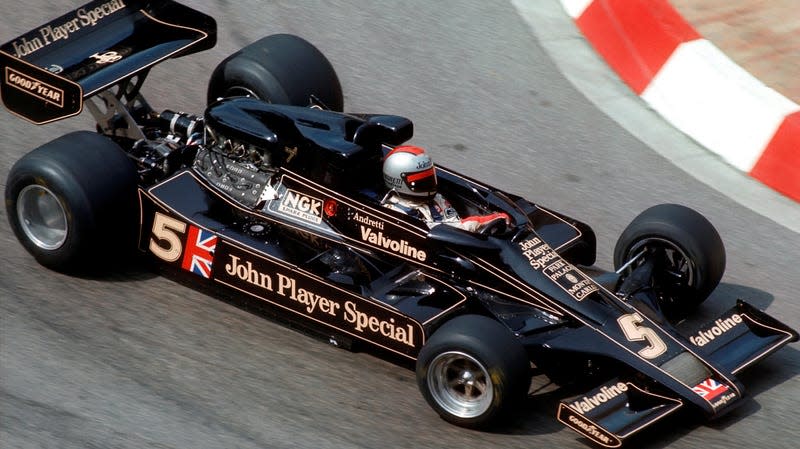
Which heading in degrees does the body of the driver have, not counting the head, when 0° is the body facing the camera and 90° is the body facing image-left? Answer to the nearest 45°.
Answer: approximately 315°

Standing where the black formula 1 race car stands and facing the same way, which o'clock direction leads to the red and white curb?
The red and white curb is roughly at 9 o'clock from the black formula 1 race car.

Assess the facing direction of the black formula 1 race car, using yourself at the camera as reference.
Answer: facing the viewer and to the right of the viewer

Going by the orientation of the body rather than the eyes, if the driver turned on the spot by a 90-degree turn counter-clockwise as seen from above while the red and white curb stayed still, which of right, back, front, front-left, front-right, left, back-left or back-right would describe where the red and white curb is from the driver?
front
